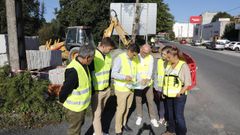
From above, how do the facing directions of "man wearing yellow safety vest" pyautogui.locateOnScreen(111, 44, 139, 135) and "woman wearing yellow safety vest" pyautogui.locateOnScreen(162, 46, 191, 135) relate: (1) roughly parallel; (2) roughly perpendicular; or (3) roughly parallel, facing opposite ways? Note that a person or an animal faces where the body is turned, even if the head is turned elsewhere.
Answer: roughly perpendicular

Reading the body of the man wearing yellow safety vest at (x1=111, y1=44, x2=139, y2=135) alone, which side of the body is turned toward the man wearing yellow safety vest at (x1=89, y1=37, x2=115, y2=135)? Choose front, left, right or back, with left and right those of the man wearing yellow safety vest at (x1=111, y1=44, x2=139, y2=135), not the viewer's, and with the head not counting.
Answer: right

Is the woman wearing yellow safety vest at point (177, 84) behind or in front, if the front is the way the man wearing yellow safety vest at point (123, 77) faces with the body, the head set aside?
in front

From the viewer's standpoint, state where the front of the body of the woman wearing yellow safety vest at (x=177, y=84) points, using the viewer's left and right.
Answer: facing the viewer and to the left of the viewer

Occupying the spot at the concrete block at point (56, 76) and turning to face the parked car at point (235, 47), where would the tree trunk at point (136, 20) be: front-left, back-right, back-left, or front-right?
front-left

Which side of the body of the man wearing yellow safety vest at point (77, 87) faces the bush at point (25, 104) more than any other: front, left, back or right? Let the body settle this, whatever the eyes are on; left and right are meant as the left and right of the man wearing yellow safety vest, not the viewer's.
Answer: back

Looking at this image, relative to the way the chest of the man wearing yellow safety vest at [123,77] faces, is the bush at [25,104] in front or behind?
behind

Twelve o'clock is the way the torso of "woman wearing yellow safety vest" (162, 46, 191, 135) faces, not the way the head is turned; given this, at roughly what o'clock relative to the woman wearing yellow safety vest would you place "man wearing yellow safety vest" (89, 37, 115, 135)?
The man wearing yellow safety vest is roughly at 1 o'clock from the woman wearing yellow safety vest.

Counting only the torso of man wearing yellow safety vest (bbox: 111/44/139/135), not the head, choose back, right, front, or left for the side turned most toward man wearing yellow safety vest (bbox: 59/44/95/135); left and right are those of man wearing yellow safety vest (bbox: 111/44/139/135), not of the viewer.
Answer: right

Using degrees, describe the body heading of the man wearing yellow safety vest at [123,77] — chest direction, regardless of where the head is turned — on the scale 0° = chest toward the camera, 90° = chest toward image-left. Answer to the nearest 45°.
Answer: approximately 315°

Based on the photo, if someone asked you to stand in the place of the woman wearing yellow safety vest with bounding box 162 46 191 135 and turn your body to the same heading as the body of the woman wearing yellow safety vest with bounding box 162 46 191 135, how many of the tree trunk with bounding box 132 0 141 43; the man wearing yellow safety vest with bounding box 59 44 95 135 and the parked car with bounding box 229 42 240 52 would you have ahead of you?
1
